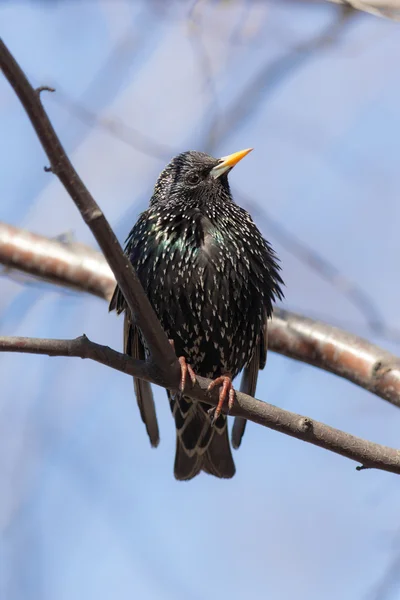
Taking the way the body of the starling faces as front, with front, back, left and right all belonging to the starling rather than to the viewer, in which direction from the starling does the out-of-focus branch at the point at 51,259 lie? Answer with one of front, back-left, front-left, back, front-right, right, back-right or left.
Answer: back-right

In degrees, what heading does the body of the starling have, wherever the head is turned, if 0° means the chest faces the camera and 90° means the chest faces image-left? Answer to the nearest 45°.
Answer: approximately 0°

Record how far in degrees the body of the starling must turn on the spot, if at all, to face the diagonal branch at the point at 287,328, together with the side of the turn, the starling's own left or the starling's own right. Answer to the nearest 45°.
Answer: approximately 135° to the starling's own left
